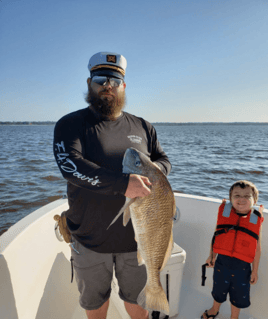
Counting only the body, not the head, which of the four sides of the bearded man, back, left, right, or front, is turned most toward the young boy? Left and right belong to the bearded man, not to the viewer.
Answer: left

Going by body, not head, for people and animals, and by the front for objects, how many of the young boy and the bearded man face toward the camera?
2

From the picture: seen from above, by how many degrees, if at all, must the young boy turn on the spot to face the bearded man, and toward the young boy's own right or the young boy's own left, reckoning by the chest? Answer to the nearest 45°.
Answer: approximately 45° to the young boy's own right

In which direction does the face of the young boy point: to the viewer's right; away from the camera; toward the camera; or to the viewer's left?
toward the camera

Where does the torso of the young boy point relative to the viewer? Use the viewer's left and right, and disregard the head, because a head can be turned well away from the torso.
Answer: facing the viewer

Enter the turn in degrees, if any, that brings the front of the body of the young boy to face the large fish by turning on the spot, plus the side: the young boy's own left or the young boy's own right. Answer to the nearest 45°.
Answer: approximately 45° to the young boy's own right

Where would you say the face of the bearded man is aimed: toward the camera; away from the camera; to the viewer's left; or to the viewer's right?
toward the camera

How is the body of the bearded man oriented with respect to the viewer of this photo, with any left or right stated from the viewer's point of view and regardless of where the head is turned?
facing the viewer
